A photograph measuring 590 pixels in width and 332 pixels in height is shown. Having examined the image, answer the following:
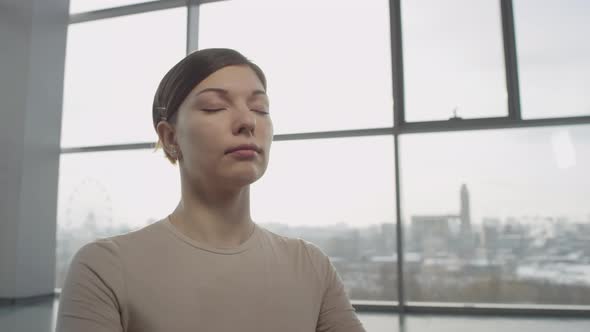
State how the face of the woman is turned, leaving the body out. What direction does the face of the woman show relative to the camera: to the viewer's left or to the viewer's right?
to the viewer's right

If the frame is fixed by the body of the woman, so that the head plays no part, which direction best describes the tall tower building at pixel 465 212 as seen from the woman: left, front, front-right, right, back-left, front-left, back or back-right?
left

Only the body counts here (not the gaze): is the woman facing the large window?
no

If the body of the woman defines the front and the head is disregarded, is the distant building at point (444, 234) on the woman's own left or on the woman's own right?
on the woman's own left

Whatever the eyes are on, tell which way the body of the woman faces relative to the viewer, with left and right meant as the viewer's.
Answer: facing the viewer and to the right of the viewer
